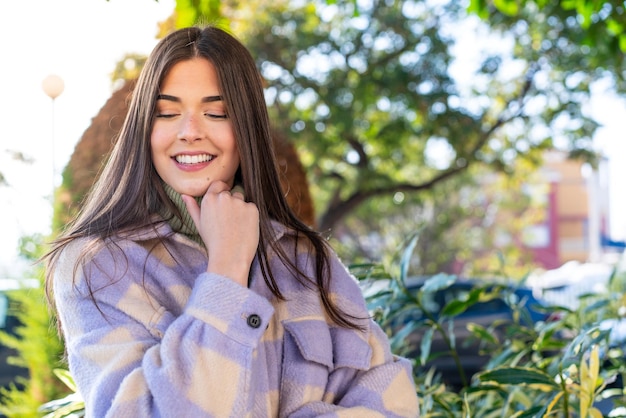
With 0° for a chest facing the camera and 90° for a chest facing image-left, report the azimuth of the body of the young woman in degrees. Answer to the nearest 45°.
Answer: approximately 0°

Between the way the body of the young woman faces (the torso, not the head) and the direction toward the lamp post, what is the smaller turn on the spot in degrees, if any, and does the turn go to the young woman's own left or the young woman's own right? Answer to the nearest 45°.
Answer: approximately 180°

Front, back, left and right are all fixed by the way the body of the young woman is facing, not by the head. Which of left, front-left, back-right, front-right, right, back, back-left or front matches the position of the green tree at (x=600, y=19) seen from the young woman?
back-left
